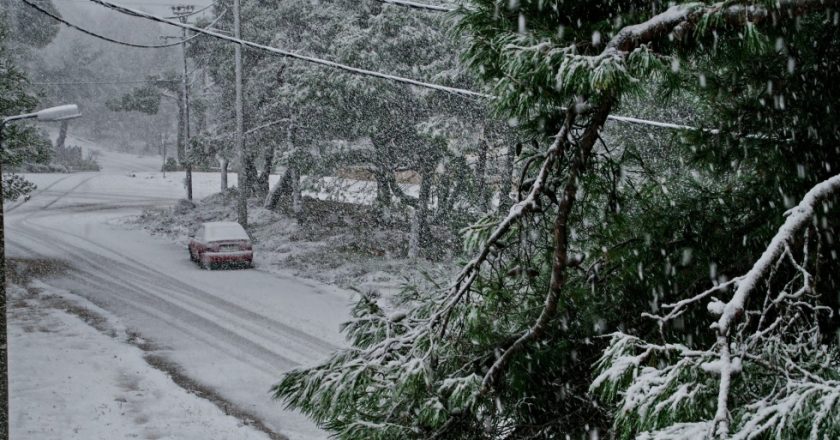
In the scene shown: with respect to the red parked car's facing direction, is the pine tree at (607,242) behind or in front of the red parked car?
behind

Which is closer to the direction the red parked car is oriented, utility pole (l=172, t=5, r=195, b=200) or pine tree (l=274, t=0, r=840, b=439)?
the utility pole

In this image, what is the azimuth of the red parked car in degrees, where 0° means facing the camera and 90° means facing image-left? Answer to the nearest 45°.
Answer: approximately 135°

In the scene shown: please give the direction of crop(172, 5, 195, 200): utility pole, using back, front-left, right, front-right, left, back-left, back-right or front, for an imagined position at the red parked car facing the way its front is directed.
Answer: front-right
